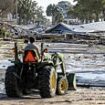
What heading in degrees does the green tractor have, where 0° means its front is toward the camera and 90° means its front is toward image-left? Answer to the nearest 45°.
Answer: approximately 225°
